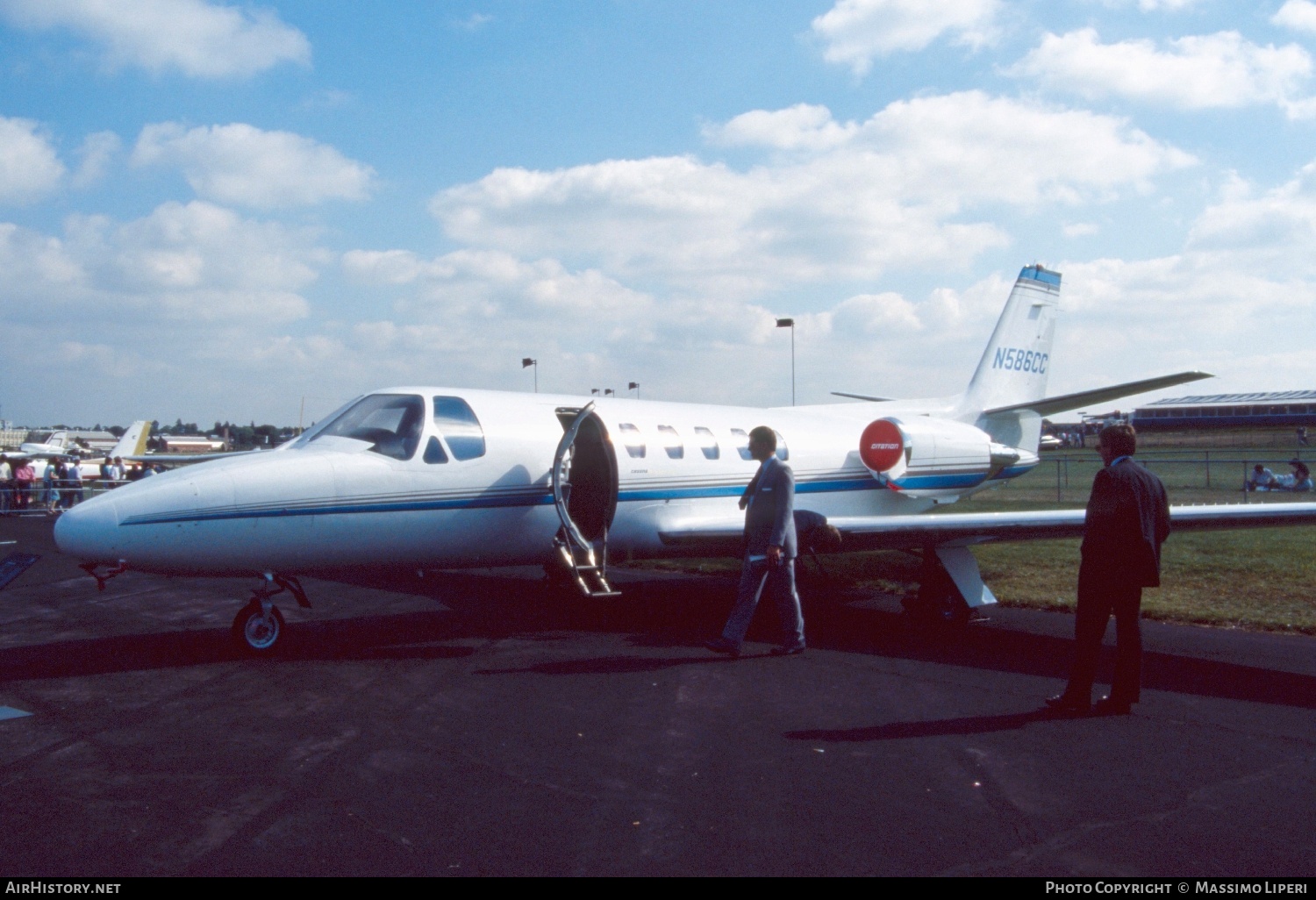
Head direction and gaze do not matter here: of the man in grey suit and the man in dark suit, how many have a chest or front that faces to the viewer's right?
0

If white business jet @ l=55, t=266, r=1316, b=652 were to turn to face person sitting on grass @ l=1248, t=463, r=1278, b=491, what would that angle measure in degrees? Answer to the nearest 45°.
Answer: approximately 180°

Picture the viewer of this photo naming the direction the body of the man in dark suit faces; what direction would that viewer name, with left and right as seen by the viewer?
facing away from the viewer and to the left of the viewer

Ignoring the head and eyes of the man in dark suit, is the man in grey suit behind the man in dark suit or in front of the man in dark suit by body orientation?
in front

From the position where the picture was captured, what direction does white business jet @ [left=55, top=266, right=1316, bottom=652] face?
facing the viewer and to the left of the viewer

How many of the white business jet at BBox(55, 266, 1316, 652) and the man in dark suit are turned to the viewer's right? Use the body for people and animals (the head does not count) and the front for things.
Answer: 0

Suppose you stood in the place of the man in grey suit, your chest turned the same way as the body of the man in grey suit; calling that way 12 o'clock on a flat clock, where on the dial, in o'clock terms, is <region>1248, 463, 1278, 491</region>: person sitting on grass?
The person sitting on grass is roughly at 4 o'clock from the man in grey suit.

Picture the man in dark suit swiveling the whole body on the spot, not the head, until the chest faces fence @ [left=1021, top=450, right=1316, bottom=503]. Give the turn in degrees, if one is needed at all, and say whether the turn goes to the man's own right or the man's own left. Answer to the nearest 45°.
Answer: approximately 45° to the man's own right

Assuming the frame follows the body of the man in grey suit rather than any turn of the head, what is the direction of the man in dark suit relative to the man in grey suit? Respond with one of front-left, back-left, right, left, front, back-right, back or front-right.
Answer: back-left

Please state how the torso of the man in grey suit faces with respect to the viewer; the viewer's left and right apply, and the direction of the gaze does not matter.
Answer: facing to the left of the viewer

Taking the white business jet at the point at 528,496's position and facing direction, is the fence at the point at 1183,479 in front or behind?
behind

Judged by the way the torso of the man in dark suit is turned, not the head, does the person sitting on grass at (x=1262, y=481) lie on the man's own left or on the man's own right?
on the man's own right

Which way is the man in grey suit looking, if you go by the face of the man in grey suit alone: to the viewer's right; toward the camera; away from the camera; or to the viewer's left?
to the viewer's left
